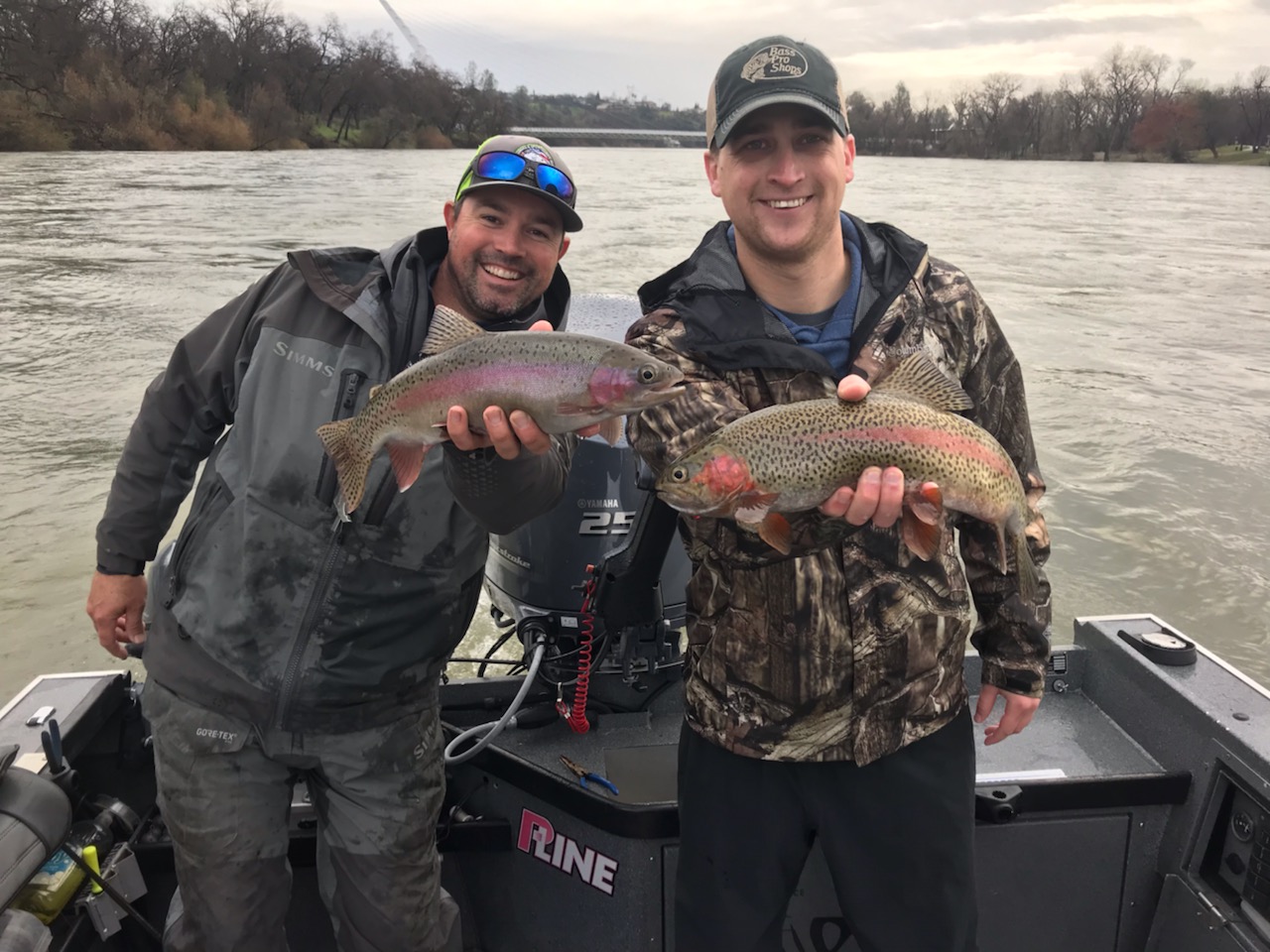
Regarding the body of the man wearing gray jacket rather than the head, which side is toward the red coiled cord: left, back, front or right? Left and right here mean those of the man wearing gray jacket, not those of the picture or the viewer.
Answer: left

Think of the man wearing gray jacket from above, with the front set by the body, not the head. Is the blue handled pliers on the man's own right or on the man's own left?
on the man's own left

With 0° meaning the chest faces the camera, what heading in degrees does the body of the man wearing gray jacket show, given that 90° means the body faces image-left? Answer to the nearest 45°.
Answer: approximately 0°

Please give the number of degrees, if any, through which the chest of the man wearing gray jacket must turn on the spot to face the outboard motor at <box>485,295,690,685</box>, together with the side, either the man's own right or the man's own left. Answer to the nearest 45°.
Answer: approximately 135° to the man's own left
